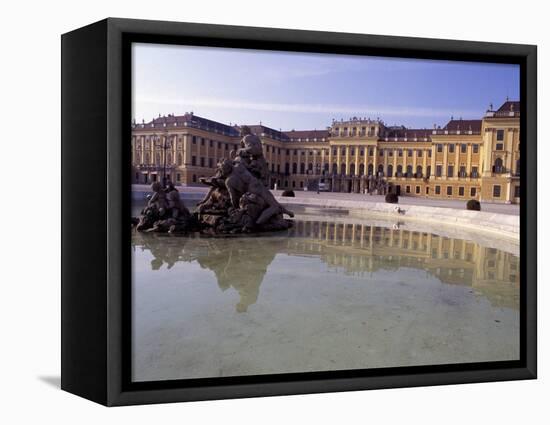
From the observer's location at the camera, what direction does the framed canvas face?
facing the viewer and to the right of the viewer
